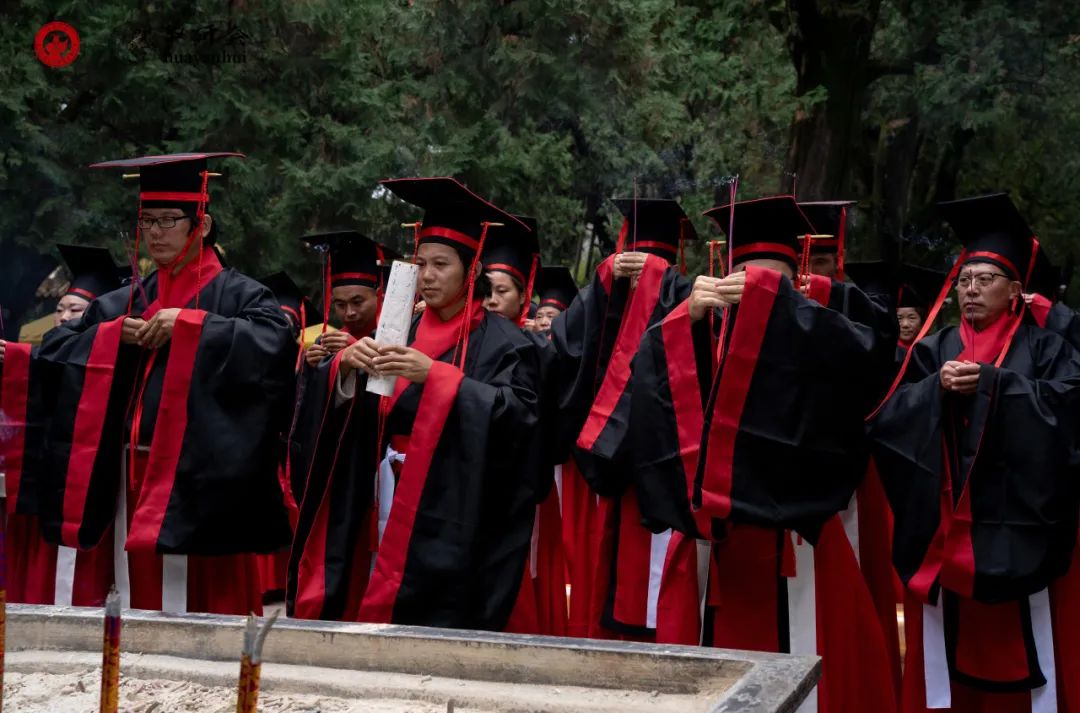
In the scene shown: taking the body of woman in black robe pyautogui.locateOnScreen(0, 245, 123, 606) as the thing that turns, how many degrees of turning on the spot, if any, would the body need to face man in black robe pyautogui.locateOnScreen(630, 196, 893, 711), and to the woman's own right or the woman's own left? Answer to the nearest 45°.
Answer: approximately 90° to the woman's own left

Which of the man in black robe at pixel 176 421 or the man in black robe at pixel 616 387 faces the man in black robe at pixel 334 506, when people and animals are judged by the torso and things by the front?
the man in black robe at pixel 616 387

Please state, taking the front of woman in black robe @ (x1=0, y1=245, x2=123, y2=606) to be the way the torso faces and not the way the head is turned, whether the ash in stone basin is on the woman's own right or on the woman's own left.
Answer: on the woman's own left

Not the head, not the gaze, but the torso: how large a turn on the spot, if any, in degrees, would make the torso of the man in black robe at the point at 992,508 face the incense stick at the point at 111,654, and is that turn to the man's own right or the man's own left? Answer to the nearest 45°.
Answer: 0° — they already face it

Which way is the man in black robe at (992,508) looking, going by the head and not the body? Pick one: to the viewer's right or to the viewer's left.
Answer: to the viewer's left

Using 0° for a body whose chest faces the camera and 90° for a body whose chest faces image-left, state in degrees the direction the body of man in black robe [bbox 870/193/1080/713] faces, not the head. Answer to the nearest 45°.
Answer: approximately 45°

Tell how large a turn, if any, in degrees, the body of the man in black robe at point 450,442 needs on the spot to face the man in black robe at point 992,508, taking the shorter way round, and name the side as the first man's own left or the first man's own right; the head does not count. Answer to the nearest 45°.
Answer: approximately 135° to the first man's own left

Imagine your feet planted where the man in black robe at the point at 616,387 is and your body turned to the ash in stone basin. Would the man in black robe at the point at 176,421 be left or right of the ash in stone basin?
right

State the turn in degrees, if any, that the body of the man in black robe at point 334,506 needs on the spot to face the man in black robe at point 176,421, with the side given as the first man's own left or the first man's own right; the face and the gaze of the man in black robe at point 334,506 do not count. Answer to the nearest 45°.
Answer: approximately 90° to the first man's own right
